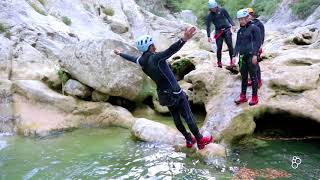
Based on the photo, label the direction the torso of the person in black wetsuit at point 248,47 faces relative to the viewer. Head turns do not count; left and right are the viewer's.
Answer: facing the viewer and to the left of the viewer

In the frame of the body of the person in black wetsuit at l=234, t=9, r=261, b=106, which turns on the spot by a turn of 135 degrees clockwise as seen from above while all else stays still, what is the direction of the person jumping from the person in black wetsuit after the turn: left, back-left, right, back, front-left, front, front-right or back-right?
back-left

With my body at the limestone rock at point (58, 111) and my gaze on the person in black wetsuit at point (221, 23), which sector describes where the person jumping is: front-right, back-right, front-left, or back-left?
front-right

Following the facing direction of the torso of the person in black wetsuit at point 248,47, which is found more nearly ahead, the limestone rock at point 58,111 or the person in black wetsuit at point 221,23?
the limestone rock

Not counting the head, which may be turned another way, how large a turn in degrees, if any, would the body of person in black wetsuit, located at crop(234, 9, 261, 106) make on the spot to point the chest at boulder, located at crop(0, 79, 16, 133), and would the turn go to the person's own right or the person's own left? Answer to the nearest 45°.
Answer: approximately 45° to the person's own right

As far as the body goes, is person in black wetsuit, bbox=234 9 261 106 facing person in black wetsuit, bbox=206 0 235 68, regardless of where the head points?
no

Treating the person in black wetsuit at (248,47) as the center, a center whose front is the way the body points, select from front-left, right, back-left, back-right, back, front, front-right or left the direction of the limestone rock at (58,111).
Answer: front-right
